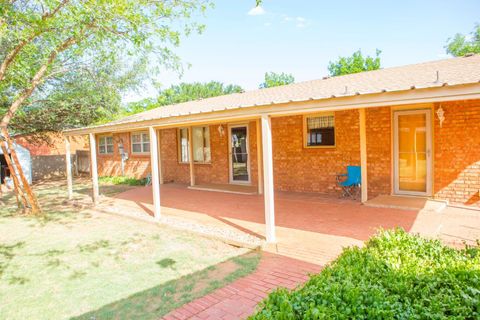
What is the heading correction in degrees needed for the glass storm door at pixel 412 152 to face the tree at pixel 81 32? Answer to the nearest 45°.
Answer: approximately 45° to its right

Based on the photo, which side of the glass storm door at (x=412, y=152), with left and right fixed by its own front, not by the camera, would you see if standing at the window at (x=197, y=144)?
right

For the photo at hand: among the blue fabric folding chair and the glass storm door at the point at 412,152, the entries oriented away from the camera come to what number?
0

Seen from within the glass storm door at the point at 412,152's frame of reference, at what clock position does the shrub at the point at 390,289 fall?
The shrub is roughly at 12 o'clock from the glass storm door.

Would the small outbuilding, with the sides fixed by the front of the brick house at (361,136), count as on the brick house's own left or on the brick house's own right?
on the brick house's own right

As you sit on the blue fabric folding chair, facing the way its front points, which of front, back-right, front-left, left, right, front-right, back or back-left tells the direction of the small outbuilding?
front-right

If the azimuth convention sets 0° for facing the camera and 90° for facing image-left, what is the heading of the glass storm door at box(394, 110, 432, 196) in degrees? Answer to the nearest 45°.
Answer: approximately 0°

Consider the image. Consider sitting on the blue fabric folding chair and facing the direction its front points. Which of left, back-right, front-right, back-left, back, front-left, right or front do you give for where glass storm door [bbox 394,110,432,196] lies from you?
back-left

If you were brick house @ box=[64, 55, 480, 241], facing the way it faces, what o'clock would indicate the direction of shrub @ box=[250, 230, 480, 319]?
The shrub is roughly at 11 o'clock from the brick house.

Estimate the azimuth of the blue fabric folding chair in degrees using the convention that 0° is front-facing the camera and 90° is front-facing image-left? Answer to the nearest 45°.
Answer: approximately 45°

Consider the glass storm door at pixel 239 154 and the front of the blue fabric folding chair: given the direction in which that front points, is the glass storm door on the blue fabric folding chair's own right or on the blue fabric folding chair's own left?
on the blue fabric folding chair's own right
